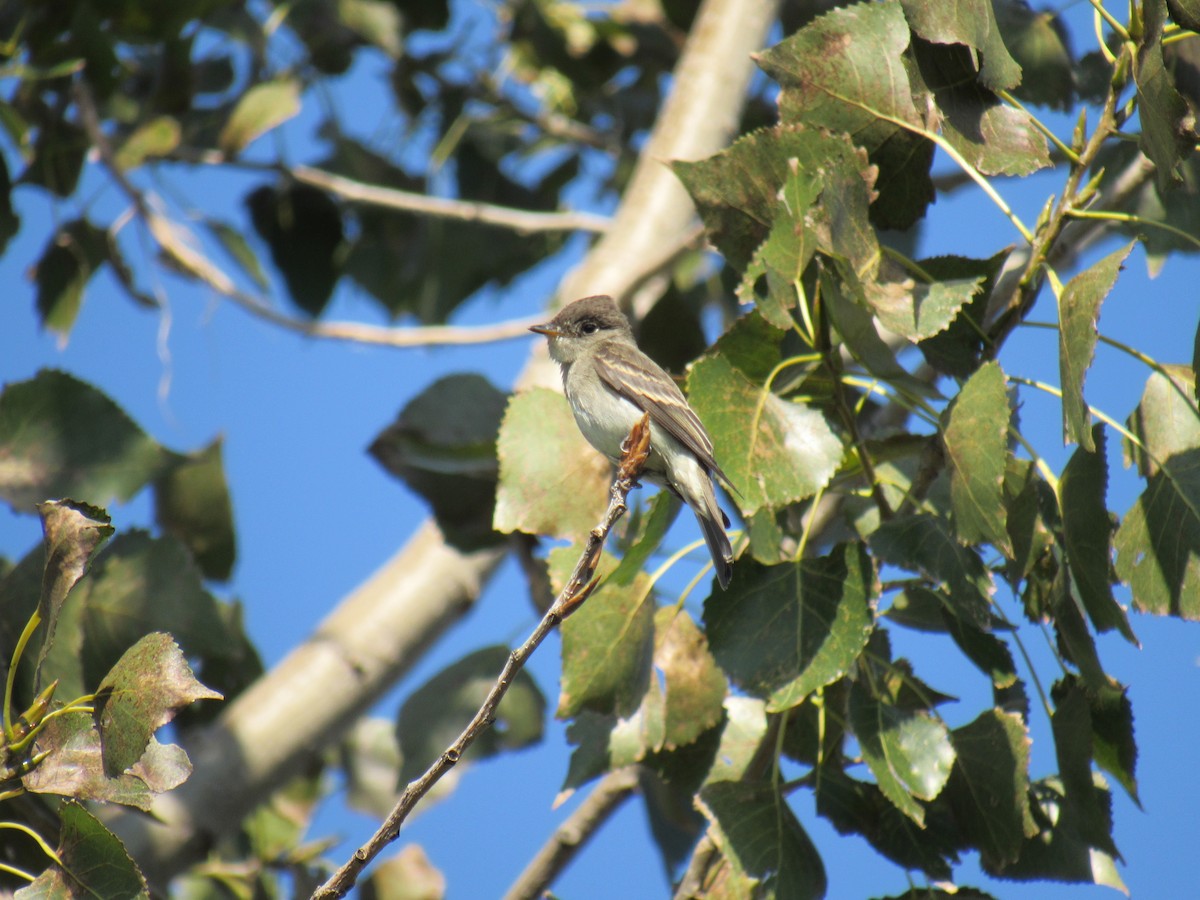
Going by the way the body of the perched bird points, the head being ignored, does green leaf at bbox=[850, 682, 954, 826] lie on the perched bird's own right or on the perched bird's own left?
on the perched bird's own left

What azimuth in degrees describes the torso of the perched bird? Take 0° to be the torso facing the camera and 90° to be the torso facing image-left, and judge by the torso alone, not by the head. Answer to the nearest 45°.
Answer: approximately 90°

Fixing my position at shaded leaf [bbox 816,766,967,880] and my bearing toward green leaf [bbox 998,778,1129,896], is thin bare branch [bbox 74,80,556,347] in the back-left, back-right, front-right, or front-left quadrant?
back-left

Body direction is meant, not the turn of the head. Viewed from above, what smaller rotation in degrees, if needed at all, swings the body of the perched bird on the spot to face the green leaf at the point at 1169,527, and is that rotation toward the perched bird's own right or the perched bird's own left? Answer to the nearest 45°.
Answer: approximately 135° to the perched bird's own left

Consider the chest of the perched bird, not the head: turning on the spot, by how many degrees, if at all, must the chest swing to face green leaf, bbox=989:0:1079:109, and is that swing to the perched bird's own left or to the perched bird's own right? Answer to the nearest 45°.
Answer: approximately 180°

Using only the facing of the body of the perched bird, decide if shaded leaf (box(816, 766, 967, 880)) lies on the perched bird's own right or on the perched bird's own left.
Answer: on the perched bird's own left

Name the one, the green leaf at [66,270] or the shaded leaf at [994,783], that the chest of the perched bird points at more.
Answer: the green leaf
